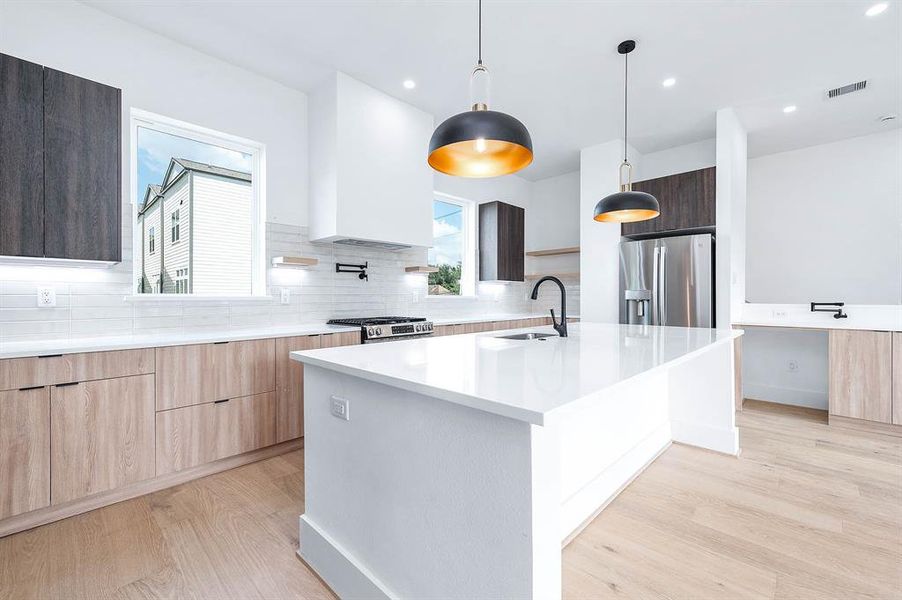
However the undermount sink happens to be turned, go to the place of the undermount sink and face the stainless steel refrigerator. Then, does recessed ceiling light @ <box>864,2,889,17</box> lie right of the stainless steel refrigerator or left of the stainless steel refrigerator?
right

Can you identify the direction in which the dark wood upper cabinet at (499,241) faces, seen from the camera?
facing the viewer and to the right of the viewer

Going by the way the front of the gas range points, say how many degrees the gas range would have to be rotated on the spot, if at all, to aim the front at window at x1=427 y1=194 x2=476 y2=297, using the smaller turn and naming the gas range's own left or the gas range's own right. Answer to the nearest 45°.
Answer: approximately 90° to the gas range's own left

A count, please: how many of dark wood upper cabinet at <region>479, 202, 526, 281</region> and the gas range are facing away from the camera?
0

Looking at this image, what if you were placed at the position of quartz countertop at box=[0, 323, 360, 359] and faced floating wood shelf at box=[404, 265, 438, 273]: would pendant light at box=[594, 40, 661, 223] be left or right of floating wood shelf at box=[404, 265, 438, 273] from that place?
right

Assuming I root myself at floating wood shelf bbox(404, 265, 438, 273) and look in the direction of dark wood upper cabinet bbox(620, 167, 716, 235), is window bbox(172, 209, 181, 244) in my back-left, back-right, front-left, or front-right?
back-right

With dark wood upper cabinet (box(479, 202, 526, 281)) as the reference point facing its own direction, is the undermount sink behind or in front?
in front

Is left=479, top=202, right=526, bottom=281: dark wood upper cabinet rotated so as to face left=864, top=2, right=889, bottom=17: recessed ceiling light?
yes

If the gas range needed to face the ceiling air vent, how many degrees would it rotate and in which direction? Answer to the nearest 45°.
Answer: approximately 45° to its left

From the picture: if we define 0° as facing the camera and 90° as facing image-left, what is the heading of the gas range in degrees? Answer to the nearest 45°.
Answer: approximately 315°

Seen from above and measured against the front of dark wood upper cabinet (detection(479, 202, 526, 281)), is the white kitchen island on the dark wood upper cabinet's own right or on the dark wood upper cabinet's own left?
on the dark wood upper cabinet's own right

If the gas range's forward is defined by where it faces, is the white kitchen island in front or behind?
in front

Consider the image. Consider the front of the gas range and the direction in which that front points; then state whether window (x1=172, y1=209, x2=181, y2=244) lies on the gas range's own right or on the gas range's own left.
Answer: on the gas range's own right
